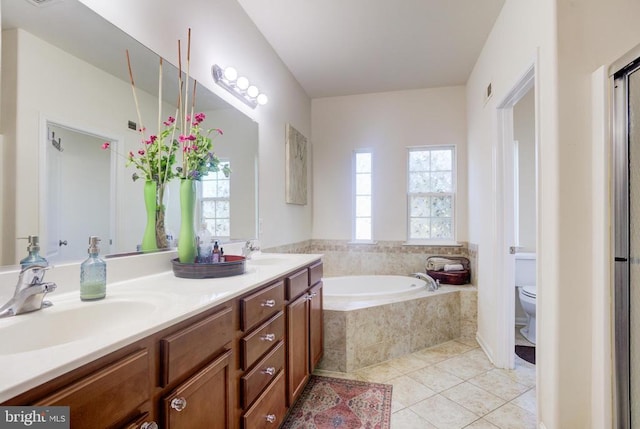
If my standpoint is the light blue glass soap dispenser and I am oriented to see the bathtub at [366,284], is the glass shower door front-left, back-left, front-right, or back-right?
front-right

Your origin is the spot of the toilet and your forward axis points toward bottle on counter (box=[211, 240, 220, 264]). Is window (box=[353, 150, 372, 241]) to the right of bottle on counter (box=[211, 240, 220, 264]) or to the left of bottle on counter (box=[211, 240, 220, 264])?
right

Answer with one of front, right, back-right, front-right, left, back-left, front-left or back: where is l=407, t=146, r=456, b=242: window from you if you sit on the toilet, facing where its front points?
right

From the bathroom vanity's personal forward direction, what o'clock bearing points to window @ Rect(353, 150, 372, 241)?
The window is roughly at 9 o'clock from the bathroom vanity.

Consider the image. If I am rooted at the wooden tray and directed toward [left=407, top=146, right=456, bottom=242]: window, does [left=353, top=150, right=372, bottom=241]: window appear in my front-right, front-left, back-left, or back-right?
front-left

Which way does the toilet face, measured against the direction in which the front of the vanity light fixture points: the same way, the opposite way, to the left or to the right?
to the right

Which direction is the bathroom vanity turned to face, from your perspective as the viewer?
facing the viewer and to the right of the viewer

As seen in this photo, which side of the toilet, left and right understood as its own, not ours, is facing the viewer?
front

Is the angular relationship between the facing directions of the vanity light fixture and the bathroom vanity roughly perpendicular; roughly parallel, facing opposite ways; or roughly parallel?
roughly parallel

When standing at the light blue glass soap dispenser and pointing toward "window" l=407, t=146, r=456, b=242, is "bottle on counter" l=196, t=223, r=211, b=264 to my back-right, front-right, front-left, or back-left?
front-left
